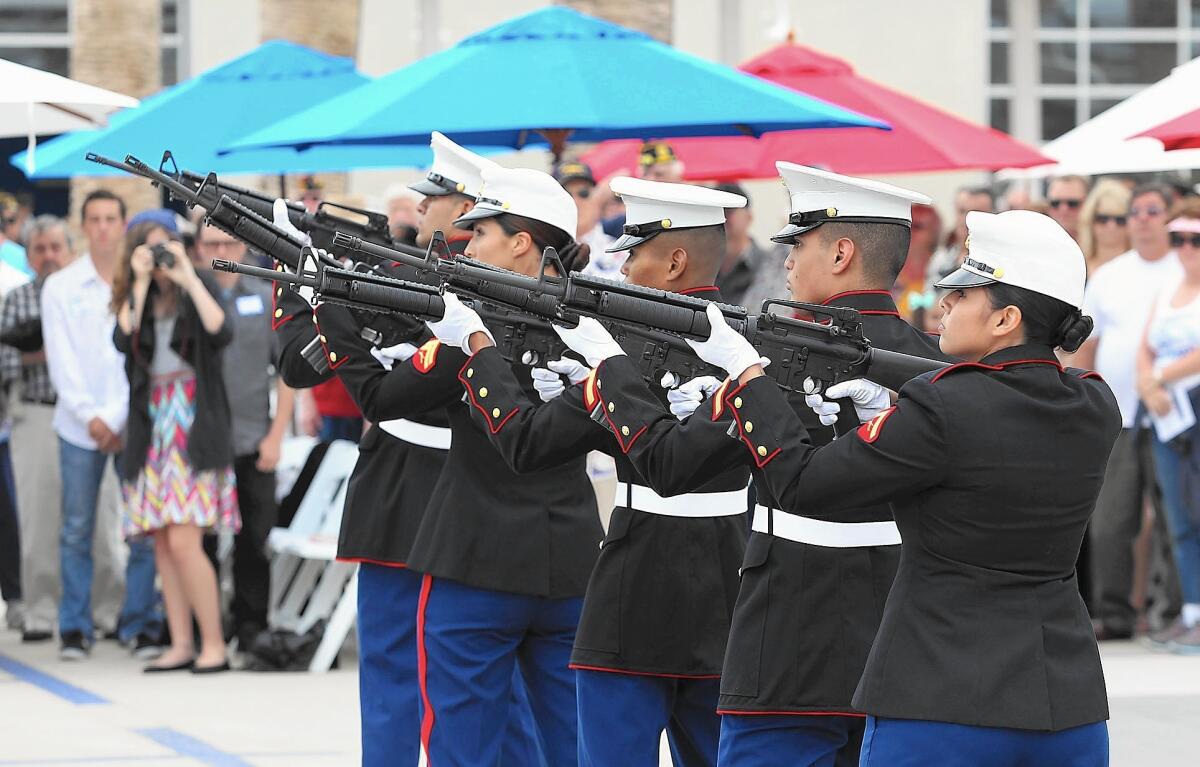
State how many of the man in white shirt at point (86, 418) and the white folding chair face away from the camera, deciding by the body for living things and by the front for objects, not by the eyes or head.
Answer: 0

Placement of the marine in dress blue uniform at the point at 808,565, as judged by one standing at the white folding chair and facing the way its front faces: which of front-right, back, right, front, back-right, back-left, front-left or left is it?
front-left

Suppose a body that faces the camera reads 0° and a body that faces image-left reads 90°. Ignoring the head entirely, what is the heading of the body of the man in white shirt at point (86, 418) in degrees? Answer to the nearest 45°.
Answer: approximately 0°

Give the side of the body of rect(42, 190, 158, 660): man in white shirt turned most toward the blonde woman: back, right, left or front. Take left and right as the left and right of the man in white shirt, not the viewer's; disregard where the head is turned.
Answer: left

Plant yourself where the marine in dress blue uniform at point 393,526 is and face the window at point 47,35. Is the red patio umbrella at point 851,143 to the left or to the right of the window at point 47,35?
right

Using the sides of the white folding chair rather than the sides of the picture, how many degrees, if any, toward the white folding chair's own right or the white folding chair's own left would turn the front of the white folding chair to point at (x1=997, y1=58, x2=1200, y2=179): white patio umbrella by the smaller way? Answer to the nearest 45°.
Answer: approximately 135° to the white folding chair's own left

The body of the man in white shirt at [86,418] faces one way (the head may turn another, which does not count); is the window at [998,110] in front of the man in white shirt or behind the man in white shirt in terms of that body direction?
behind

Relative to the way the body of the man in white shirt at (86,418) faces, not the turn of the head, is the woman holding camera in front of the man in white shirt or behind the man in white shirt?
in front

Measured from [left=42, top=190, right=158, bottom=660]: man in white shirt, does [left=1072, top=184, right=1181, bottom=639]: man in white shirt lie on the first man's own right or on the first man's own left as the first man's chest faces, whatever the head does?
on the first man's own left
